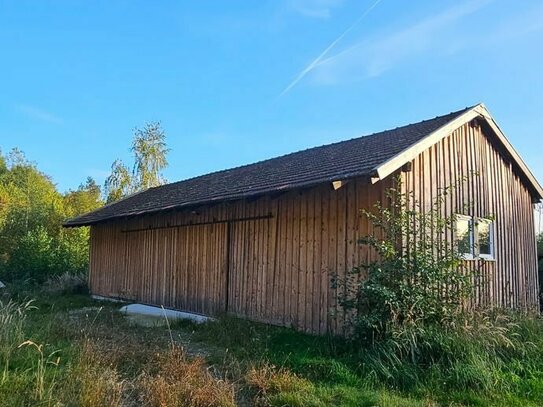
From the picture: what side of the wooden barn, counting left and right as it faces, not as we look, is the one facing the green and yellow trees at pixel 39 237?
right

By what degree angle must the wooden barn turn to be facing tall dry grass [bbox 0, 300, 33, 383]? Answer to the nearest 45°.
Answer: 0° — it already faces it

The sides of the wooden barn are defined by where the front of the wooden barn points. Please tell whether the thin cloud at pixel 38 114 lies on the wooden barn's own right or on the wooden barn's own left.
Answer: on the wooden barn's own right

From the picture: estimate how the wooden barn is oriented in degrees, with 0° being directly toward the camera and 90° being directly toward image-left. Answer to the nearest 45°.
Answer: approximately 45°

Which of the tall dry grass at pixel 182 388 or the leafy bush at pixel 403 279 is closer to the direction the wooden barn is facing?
the tall dry grass

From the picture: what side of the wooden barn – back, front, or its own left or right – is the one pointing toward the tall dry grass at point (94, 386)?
front

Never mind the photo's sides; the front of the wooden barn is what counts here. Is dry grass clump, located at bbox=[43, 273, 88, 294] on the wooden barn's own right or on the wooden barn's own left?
on the wooden barn's own right

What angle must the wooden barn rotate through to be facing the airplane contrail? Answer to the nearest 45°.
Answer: approximately 135° to its right
